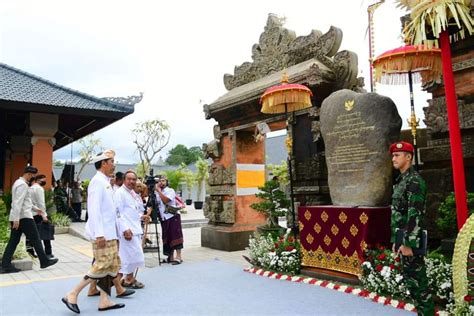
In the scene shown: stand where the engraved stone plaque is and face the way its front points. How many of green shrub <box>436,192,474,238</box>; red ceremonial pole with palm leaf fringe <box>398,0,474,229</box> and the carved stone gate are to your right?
1

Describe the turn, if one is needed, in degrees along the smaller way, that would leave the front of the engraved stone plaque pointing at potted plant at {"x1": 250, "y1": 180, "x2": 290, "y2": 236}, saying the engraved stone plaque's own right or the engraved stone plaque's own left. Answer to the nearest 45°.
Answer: approximately 90° to the engraved stone plaque's own right

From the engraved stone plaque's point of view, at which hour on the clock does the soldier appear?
The soldier is roughly at 10 o'clock from the engraved stone plaque.

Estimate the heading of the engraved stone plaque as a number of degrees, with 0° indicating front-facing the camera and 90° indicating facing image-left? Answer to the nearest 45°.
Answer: approximately 45°

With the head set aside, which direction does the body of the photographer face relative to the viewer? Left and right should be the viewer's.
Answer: facing the viewer and to the left of the viewer

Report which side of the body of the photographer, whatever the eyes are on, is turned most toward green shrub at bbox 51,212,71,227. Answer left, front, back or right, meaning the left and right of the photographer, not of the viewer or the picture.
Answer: right

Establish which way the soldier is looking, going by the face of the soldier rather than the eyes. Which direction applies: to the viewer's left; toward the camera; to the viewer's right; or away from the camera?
to the viewer's left

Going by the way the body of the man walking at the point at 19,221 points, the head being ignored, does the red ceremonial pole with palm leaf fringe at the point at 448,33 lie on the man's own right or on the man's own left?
on the man's own right

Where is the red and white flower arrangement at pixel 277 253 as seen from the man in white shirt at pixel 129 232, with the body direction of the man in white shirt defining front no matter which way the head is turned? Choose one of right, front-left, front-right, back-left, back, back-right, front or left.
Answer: front-left
